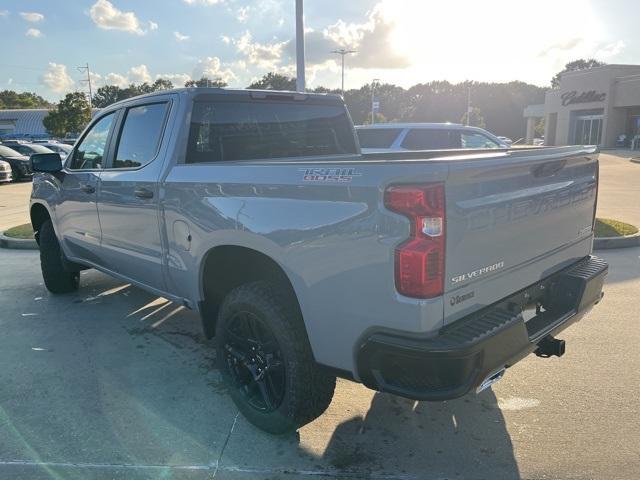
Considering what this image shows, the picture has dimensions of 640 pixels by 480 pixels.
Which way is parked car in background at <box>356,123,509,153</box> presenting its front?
to the viewer's right

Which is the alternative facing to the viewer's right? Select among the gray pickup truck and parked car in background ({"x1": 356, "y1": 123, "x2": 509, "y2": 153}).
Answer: the parked car in background

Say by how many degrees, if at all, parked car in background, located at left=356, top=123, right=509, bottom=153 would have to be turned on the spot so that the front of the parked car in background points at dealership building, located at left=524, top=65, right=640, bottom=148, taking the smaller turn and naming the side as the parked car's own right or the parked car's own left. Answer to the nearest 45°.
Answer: approximately 90° to the parked car's own left

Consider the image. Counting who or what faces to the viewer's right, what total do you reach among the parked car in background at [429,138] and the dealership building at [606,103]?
1

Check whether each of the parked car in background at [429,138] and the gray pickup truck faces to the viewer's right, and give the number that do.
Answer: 1

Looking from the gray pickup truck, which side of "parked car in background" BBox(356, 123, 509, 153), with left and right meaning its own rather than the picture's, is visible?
right

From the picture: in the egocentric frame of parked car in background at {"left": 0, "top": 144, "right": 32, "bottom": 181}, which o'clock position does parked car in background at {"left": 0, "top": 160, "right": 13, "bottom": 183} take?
parked car in background at {"left": 0, "top": 160, "right": 13, "bottom": 183} is roughly at 2 o'clock from parked car in background at {"left": 0, "top": 144, "right": 32, "bottom": 181}.

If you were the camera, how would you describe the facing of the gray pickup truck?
facing away from the viewer and to the left of the viewer
